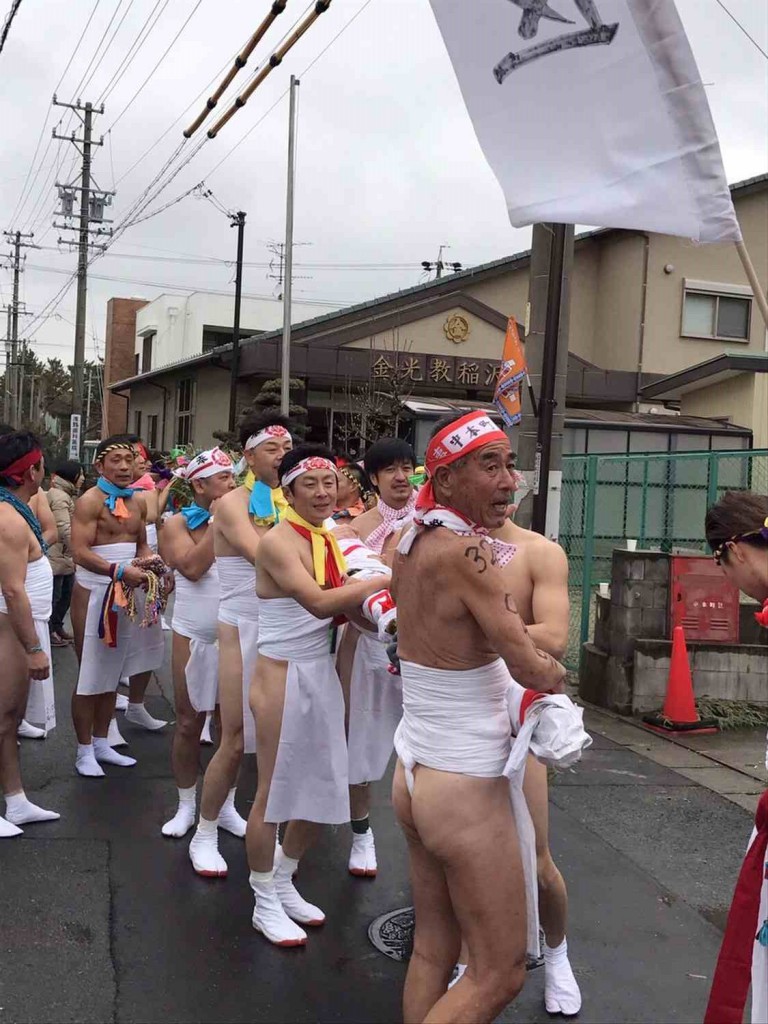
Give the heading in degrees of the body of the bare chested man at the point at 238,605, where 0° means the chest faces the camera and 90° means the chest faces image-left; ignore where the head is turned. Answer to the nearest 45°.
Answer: approximately 315°

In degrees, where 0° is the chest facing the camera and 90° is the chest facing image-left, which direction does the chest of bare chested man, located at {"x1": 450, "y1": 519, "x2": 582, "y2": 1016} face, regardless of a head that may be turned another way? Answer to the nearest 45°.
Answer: approximately 45°

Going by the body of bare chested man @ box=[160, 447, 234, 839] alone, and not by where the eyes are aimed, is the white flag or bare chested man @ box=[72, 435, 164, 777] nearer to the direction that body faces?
the white flag

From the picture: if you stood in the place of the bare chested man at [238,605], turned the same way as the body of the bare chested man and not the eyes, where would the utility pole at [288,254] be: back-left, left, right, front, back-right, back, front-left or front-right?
back-left
